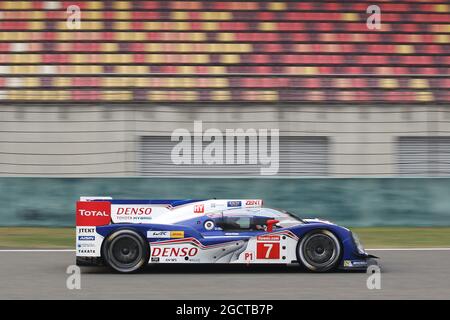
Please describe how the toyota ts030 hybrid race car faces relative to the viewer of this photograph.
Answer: facing to the right of the viewer
